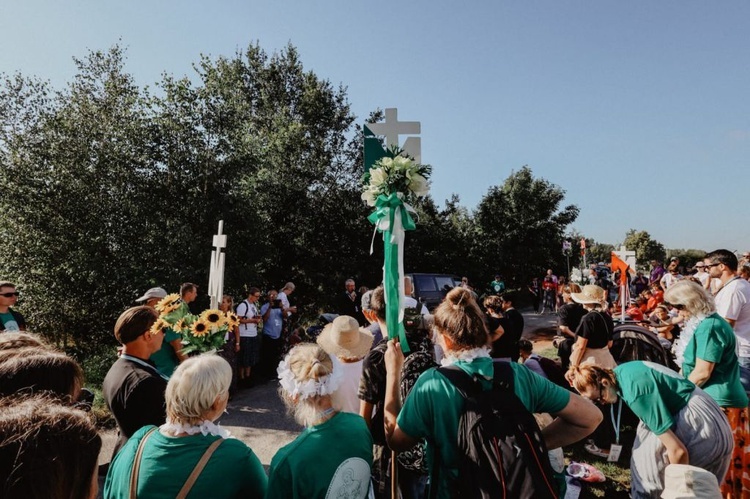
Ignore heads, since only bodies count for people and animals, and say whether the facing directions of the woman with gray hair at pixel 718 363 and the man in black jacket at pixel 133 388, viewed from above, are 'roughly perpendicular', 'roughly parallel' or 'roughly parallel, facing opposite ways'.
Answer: roughly perpendicular

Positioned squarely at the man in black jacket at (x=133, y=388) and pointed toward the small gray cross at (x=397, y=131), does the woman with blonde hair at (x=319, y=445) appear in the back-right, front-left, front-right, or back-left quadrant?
front-right

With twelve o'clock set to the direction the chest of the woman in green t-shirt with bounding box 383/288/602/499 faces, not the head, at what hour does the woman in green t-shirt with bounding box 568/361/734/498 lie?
the woman in green t-shirt with bounding box 568/361/734/498 is roughly at 2 o'clock from the woman in green t-shirt with bounding box 383/288/602/499.

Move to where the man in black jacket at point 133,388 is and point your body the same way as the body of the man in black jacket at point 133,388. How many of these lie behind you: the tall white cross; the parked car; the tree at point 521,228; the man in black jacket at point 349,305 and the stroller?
0

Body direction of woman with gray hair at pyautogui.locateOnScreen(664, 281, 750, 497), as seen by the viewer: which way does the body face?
to the viewer's left

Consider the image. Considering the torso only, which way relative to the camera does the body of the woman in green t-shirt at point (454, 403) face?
away from the camera

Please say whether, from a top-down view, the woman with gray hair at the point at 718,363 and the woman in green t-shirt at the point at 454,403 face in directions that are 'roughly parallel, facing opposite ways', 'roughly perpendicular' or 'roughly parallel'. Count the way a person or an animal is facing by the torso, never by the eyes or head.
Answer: roughly perpendicular

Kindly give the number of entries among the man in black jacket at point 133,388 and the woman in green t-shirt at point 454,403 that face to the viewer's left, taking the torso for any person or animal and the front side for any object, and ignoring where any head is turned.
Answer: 0

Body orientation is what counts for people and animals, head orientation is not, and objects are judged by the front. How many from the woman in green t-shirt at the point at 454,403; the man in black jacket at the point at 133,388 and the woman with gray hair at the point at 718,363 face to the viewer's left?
1

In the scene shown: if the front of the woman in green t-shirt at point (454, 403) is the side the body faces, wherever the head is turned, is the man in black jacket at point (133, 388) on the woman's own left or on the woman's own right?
on the woman's own left

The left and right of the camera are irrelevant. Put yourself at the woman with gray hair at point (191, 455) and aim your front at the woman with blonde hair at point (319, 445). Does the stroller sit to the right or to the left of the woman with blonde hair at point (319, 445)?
left

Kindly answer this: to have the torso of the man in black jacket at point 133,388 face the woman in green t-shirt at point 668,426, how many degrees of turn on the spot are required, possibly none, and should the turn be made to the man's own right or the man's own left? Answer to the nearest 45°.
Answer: approximately 90° to the man's own right

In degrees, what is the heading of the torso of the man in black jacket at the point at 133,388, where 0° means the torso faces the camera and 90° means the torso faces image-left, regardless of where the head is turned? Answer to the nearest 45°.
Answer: approximately 225°

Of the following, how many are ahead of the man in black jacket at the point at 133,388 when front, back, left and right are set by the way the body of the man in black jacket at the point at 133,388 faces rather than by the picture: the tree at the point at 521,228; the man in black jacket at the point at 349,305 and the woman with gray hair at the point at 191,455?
2

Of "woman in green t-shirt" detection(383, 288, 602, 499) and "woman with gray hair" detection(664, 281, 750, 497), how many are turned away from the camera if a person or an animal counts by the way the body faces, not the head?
1

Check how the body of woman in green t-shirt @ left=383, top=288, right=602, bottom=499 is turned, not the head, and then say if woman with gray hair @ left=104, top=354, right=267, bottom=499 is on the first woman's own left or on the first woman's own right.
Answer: on the first woman's own left

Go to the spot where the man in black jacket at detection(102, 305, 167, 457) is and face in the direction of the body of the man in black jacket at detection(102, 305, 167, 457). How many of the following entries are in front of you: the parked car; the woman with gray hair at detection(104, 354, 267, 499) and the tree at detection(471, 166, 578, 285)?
2

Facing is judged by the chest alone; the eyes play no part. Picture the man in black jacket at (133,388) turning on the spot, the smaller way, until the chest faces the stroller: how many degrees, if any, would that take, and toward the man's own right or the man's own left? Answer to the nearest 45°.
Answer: approximately 45° to the man's own right

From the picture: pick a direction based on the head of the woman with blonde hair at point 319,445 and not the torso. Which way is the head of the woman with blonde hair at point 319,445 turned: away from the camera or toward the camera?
away from the camera

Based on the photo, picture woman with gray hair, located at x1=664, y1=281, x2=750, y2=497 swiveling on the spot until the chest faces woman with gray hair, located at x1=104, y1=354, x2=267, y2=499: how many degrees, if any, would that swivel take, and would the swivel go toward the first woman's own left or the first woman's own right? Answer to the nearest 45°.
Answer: approximately 45° to the first woman's own left
